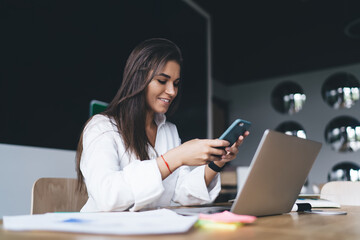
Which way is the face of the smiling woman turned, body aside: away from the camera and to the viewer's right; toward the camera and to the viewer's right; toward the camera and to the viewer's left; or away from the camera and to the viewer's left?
toward the camera and to the viewer's right

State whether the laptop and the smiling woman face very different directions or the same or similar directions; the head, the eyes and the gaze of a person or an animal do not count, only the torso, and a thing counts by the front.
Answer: very different directions

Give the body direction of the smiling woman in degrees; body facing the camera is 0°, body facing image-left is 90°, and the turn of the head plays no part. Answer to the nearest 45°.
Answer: approximately 315°

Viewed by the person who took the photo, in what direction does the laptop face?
facing away from the viewer and to the left of the viewer

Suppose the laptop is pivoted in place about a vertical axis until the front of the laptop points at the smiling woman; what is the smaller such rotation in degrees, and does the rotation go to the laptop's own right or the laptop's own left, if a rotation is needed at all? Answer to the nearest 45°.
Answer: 0° — it already faces them

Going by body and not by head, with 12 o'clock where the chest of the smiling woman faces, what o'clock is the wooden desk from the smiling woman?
The wooden desk is roughly at 1 o'clock from the smiling woman.
